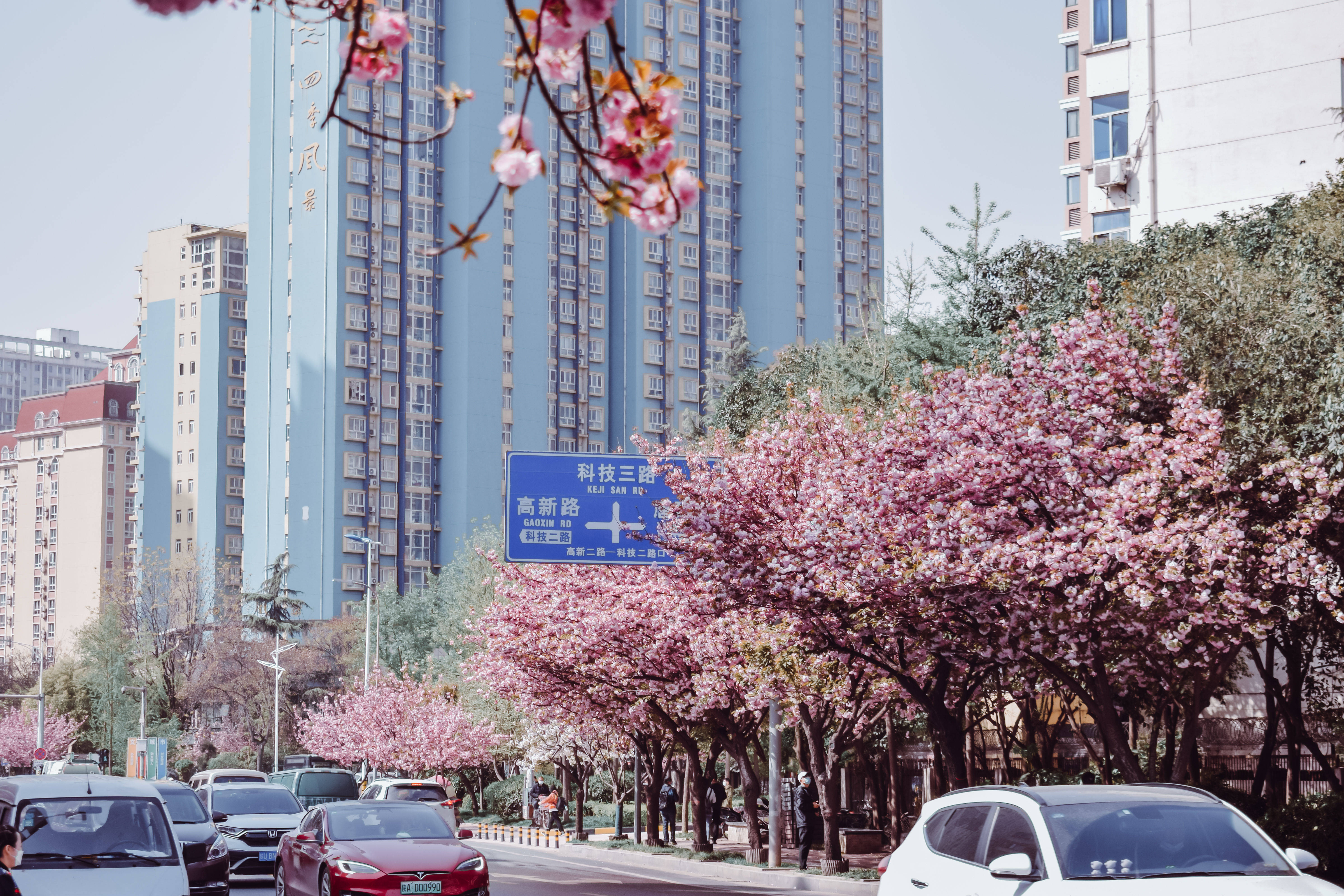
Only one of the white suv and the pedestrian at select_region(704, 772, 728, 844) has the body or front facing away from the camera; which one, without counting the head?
the pedestrian

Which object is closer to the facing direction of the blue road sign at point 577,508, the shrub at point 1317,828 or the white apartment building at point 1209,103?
the shrub

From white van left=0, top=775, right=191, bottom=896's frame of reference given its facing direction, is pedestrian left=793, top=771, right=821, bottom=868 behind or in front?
behind

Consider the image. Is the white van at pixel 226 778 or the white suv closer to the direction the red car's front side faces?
the white suv

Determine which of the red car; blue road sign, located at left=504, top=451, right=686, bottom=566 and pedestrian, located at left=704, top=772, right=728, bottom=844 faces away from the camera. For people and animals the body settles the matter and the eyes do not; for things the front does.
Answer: the pedestrian

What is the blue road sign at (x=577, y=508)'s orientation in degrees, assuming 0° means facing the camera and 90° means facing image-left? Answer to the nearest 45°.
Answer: approximately 0°

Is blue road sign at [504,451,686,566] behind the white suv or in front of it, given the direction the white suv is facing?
behind

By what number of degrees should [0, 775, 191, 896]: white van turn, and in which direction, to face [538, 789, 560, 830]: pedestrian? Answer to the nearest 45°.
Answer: approximately 180°

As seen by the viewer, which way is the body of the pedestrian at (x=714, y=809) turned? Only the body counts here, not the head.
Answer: away from the camera

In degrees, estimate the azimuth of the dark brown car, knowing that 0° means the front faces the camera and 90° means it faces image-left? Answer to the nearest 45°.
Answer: approximately 0°

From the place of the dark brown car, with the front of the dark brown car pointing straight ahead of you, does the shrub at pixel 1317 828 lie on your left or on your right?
on your left

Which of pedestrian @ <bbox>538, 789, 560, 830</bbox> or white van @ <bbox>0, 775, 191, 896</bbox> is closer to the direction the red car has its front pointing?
the white van
